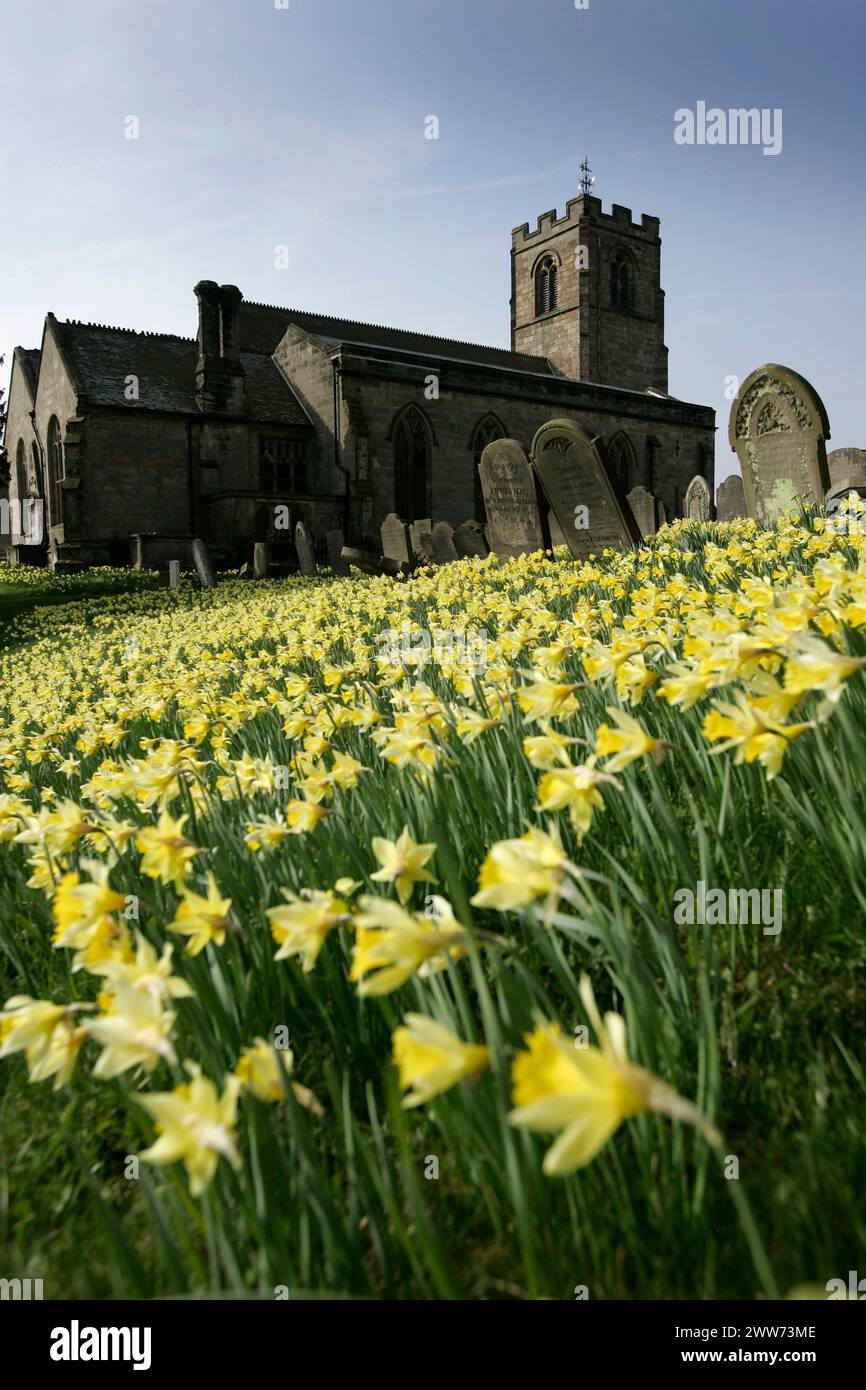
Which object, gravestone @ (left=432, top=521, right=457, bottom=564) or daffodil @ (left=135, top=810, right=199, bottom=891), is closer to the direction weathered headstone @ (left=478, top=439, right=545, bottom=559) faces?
the daffodil

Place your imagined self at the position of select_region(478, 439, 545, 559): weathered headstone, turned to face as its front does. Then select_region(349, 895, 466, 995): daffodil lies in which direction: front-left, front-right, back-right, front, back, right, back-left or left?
front

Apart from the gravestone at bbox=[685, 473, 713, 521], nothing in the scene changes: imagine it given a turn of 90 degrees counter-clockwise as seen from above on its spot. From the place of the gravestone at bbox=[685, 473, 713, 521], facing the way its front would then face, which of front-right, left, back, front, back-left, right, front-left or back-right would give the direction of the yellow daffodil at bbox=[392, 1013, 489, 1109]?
right

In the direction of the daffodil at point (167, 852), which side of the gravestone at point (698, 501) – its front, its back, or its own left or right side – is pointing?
front

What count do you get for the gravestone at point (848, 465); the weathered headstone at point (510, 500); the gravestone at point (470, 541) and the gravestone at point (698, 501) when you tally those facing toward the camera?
4

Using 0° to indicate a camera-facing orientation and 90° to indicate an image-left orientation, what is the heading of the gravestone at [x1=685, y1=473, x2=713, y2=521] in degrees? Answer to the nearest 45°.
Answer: approximately 0°

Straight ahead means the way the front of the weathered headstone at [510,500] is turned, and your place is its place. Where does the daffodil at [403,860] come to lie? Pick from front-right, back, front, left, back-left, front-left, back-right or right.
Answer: front

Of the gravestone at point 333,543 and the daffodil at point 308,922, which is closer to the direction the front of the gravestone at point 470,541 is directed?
the daffodil

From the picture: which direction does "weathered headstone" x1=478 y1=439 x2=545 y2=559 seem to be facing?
toward the camera

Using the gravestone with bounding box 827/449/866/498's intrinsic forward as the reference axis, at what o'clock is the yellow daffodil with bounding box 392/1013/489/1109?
The yellow daffodil is roughly at 12 o'clock from the gravestone.

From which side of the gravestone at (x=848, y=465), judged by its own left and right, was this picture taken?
front

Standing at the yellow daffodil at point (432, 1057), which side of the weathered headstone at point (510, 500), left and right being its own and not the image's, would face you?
front

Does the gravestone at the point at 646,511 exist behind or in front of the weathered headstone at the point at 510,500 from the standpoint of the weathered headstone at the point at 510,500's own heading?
behind
